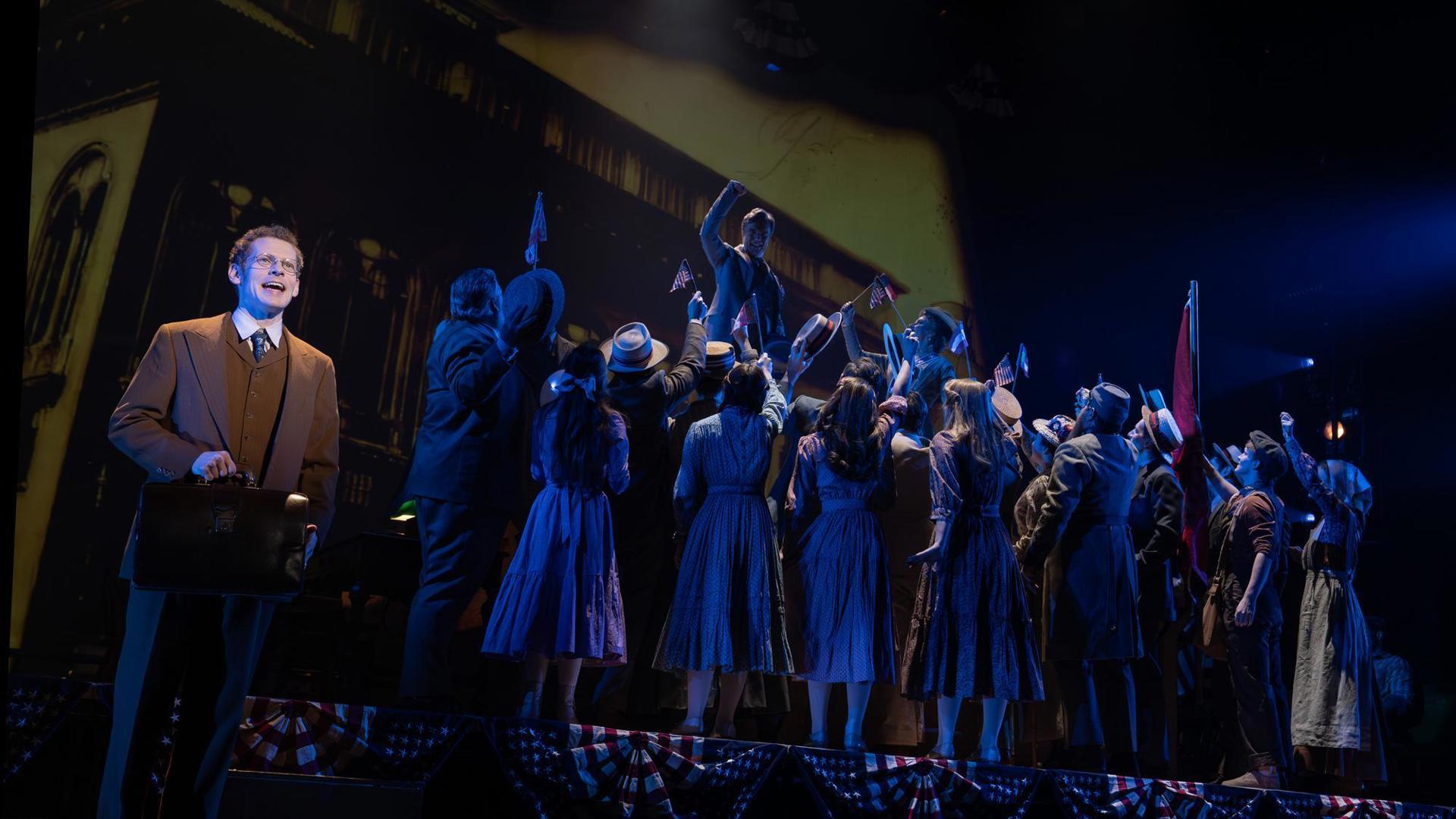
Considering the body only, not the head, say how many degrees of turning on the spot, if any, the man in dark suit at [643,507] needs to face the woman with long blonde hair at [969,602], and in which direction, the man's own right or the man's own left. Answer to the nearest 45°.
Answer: approximately 90° to the man's own right

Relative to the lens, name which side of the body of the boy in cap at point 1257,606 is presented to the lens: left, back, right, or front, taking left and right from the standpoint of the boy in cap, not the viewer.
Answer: left

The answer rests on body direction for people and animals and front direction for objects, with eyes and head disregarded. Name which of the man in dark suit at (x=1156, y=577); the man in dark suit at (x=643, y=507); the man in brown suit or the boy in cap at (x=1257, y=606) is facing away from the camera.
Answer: the man in dark suit at (x=643, y=507)

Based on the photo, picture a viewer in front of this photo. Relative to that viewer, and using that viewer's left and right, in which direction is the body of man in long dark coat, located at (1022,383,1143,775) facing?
facing away from the viewer and to the left of the viewer

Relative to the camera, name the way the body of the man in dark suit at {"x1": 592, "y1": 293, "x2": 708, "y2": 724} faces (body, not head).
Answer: away from the camera

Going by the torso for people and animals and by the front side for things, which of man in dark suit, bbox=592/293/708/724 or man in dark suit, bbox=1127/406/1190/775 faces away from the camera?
man in dark suit, bbox=592/293/708/724

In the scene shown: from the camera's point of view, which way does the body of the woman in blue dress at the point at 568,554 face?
away from the camera

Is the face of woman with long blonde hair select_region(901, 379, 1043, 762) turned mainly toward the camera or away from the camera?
away from the camera

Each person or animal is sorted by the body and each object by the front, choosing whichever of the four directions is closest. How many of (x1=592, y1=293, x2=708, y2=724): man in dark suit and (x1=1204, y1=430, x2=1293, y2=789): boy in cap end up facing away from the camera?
1

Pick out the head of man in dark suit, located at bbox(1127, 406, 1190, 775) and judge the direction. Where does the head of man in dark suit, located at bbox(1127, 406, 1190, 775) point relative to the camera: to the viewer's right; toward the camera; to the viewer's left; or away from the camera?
to the viewer's left
